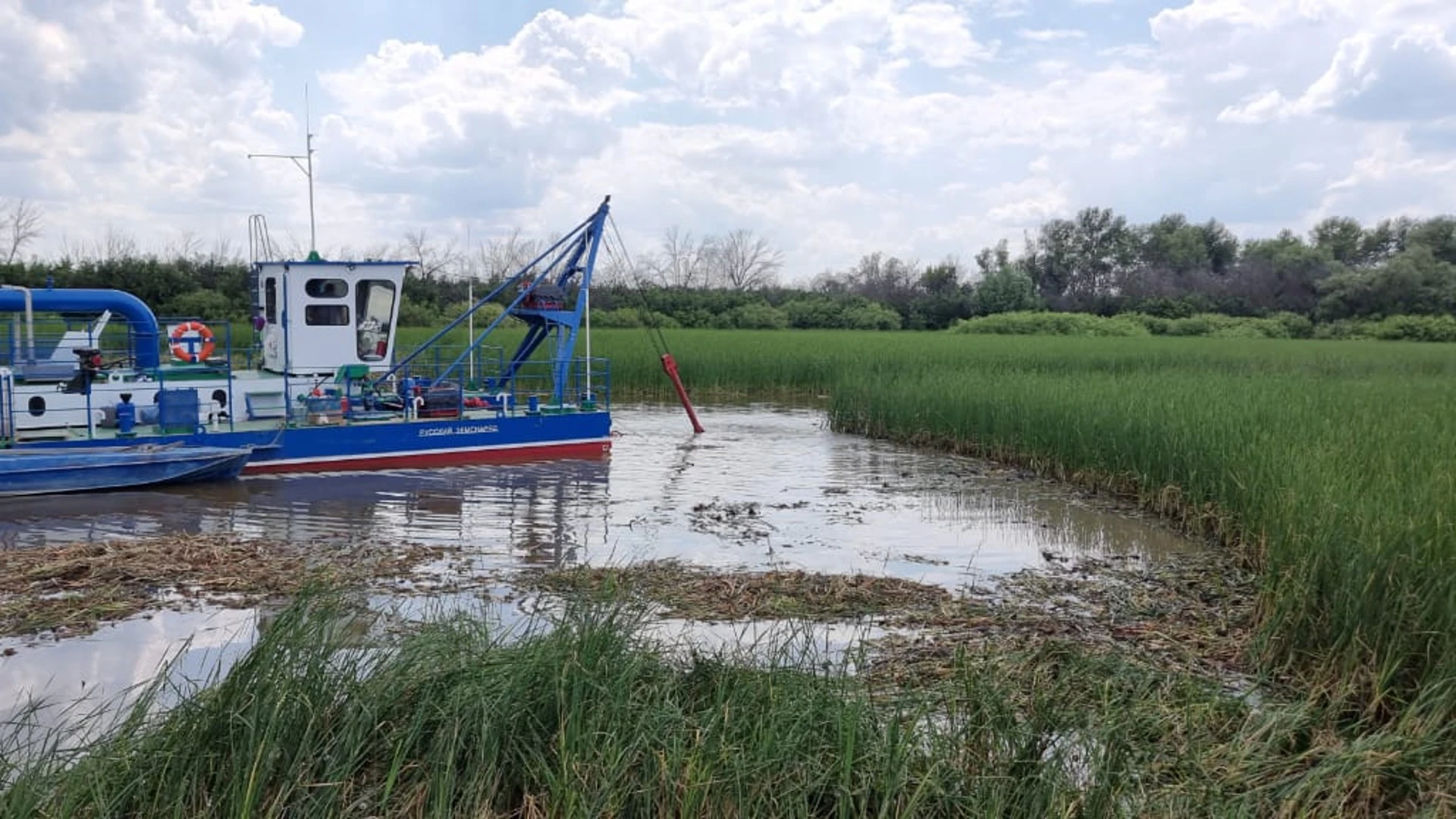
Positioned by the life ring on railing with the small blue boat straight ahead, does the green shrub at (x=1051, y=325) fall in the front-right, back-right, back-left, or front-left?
back-left

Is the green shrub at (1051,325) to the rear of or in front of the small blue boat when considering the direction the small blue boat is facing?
in front

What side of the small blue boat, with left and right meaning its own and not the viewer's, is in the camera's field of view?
right

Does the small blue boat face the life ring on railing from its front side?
no

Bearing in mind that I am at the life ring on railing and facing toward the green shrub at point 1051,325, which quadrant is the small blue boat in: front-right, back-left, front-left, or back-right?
back-right

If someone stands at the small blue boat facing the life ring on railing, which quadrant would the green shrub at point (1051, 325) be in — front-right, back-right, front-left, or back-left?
front-right

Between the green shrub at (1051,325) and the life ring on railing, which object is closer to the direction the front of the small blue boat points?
the green shrub
